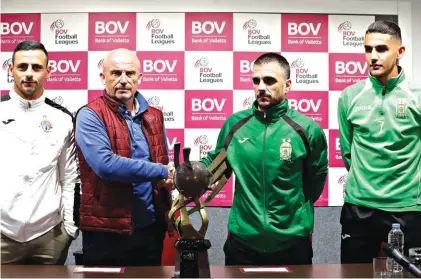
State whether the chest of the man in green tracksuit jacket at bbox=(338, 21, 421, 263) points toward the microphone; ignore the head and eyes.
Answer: yes

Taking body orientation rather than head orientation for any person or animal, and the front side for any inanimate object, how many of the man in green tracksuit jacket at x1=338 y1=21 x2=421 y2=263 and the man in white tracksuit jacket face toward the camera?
2

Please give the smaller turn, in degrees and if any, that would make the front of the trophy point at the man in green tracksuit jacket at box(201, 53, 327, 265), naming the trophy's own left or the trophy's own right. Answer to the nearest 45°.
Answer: approximately 135° to the trophy's own left

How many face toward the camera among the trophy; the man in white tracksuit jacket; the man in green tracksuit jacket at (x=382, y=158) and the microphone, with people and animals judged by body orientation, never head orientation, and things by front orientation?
3

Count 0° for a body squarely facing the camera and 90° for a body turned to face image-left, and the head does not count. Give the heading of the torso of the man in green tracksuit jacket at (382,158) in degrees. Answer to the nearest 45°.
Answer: approximately 0°

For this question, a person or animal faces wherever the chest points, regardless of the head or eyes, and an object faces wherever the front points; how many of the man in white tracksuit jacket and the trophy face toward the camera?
2

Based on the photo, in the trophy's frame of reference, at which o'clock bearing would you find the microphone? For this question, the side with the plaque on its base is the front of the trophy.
The microphone is roughly at 9 o'clock from the trophy.

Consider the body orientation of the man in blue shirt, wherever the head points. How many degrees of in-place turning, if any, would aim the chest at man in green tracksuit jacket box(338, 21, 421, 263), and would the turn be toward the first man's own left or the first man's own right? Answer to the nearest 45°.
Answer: approximately 45° to the first man's own left
